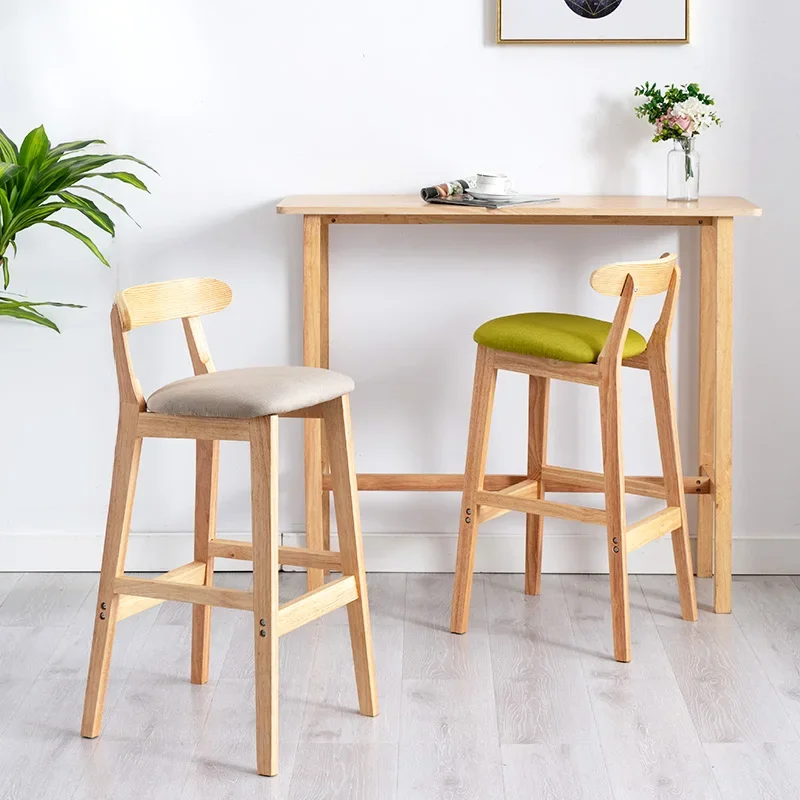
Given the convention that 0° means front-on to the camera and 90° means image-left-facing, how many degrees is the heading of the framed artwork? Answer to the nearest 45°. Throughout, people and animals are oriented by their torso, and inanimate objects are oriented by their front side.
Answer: approximately 0°

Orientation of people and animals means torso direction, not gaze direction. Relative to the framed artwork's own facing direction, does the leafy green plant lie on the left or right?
on its right

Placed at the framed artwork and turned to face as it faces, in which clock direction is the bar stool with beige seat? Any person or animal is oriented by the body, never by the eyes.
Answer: The bar stool with beige seat is roughly at 1 o'clock from the framed artwork.

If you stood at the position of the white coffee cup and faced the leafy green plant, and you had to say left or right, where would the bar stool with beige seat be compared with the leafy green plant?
left
